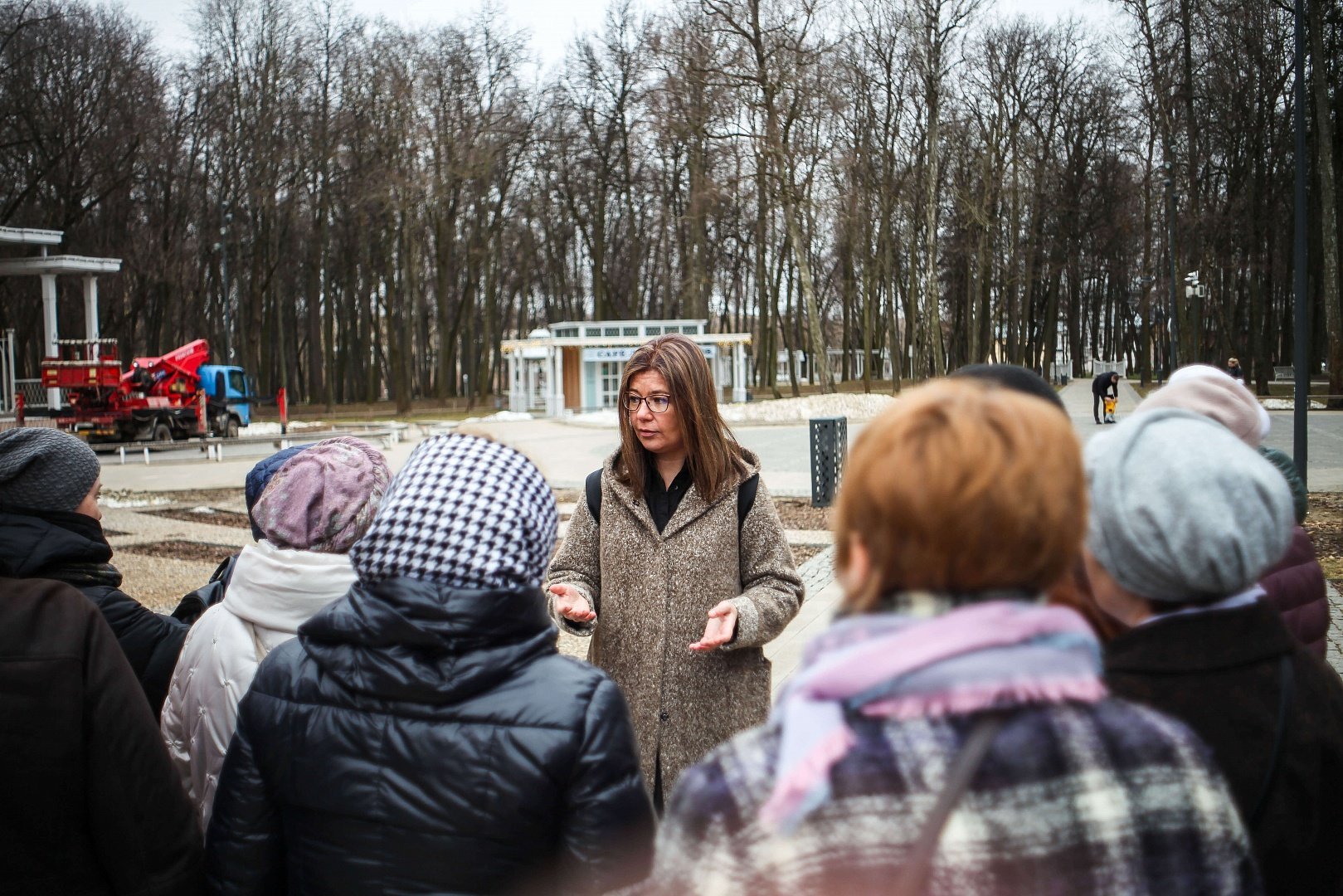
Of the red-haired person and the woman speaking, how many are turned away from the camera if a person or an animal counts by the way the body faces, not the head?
1

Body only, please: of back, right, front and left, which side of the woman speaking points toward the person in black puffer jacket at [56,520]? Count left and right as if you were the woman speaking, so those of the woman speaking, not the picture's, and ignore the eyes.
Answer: right

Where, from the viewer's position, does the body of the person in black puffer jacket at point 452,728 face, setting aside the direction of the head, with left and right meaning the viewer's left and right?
facing away from the viewer

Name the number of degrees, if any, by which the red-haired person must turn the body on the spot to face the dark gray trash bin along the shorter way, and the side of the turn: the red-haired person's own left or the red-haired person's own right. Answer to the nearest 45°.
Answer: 0° — they already face it

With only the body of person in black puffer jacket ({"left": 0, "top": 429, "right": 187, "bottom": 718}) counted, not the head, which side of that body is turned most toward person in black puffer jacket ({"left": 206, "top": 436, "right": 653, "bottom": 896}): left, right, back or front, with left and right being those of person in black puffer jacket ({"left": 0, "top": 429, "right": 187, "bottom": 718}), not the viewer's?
right

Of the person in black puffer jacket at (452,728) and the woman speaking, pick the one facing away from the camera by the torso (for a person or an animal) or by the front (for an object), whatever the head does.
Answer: the person in black puffer jacket

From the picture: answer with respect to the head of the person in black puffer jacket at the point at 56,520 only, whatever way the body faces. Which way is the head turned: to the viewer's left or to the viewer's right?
to the viewer's right

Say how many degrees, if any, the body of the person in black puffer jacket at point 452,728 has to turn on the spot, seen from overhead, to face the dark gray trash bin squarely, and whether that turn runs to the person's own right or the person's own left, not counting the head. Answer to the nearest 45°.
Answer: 0° — they already face it

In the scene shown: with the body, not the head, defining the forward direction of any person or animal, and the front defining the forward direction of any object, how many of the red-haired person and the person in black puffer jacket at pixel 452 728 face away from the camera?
2

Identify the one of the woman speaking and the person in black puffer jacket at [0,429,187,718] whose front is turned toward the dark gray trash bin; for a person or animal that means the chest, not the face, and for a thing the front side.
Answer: the person in black puffer jacket

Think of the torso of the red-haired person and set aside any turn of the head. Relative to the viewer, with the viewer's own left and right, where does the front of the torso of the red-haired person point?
facing away from the viewer

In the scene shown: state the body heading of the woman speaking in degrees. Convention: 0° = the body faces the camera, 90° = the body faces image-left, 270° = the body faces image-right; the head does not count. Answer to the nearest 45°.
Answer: approximately 0°

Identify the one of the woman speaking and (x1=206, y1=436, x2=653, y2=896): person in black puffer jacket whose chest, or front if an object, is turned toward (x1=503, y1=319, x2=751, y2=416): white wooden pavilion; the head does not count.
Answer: the person in black puffer jacket

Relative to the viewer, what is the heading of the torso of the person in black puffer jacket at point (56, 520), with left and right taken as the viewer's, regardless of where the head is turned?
facing away from the viewer and to the right of the viewer

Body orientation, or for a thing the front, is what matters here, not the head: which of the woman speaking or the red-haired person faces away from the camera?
the red-haired person

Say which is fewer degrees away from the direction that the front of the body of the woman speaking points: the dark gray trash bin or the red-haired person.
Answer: the red-haired person

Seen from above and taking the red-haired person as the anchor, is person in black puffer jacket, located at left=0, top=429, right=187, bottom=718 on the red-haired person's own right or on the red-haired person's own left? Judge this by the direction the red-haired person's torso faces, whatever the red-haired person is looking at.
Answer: on the red-haired person's own left

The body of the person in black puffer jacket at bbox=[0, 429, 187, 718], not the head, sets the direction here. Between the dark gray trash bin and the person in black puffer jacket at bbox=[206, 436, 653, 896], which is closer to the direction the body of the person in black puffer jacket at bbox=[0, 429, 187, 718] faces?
the dark gray trash bin
